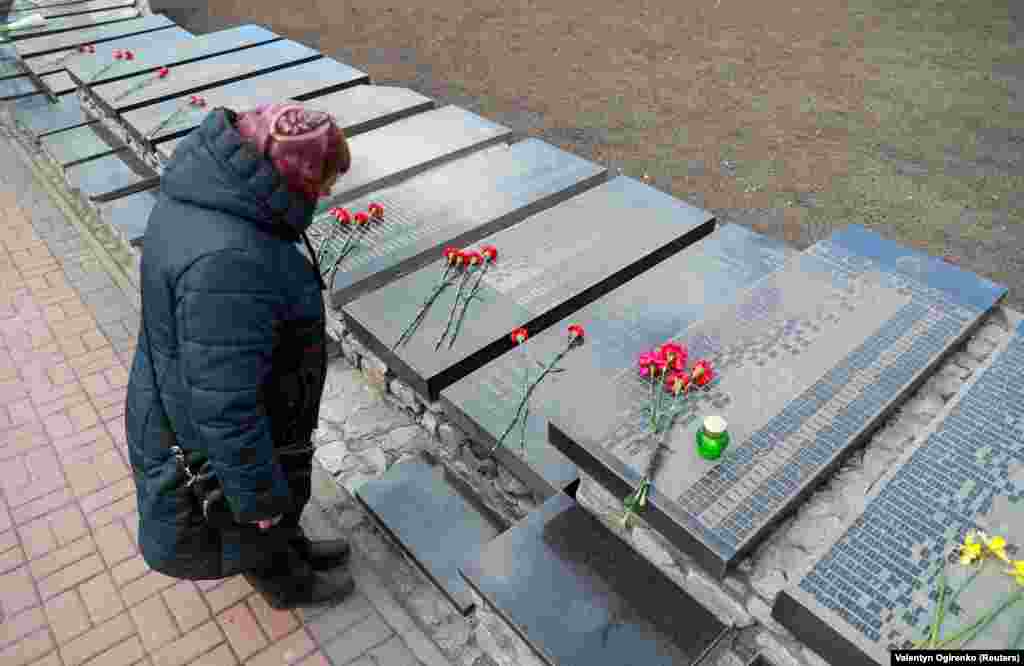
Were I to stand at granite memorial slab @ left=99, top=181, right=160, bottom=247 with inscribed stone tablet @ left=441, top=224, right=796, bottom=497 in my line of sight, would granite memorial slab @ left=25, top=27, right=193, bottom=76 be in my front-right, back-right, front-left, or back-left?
back-left

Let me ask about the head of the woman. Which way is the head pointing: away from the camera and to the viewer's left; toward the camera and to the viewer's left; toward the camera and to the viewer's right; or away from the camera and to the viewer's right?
away from the camera and to the viewer's right

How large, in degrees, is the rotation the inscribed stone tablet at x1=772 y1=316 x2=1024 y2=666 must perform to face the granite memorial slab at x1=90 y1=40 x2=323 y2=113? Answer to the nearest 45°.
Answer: approximately 45° to its right

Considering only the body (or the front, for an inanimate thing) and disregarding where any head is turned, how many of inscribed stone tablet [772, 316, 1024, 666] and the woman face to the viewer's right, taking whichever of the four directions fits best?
1

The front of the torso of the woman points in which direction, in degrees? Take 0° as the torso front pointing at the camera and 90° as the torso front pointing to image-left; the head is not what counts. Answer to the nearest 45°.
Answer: approximately 270°

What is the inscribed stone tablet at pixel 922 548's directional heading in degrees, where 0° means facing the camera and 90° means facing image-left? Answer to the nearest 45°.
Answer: approximately 45°

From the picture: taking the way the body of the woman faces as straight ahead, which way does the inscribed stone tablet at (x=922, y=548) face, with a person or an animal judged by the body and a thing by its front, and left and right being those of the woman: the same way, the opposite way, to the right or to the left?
the opposite way

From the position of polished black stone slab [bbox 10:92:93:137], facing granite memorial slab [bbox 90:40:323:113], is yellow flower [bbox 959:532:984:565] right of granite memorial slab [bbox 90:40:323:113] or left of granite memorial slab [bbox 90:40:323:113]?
right

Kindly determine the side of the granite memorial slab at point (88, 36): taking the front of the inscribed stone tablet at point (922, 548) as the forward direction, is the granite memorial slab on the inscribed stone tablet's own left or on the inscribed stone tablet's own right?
on the inscribed stone tablet's own right

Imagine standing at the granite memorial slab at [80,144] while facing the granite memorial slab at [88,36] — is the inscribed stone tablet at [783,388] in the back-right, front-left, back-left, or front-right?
back-right
